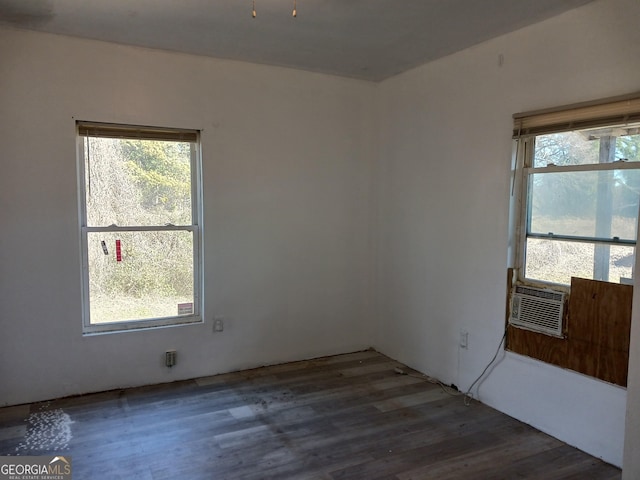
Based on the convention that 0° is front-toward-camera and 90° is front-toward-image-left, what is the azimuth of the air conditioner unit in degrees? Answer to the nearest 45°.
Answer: approximately 45°

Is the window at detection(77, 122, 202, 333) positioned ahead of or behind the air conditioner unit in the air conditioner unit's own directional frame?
ahead

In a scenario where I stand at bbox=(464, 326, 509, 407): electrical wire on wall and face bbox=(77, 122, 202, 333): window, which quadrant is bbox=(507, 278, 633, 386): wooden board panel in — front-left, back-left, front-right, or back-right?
back-left
